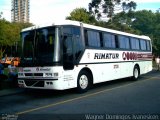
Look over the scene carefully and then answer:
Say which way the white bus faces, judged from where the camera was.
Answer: facing the viewer and to the left of the viewer
